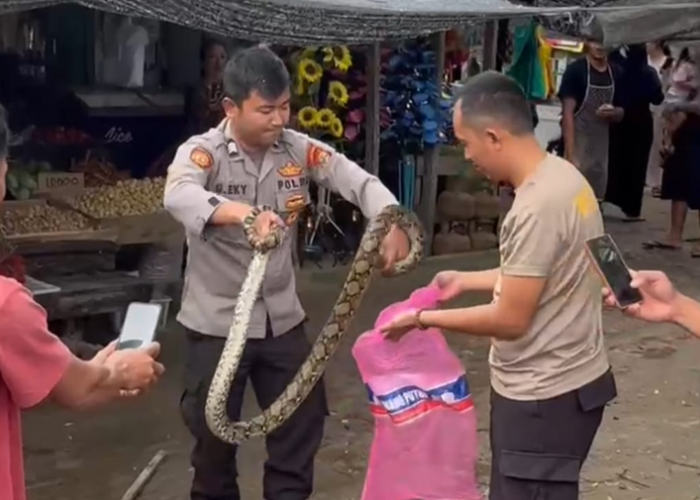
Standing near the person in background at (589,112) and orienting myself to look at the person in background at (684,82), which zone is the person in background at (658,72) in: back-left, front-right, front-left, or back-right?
front-left

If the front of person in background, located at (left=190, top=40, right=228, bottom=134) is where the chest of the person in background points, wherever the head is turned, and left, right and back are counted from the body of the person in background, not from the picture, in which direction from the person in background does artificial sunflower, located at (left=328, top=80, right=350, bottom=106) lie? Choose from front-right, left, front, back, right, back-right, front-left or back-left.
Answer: left

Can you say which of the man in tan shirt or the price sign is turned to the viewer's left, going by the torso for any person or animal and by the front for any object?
the man in tan shirt

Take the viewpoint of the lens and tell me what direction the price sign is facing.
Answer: facing the viewer

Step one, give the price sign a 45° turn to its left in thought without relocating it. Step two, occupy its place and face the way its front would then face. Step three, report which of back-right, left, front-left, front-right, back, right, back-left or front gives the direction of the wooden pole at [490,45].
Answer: left

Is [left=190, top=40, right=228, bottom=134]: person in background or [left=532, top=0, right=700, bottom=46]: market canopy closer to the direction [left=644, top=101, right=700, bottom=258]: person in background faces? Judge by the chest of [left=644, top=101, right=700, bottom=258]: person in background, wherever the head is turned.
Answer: the person in background

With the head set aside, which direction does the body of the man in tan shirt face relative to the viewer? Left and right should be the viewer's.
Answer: facing to the left of the viewer

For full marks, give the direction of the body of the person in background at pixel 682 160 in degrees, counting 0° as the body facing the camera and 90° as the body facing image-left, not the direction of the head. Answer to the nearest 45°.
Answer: approximately 90°

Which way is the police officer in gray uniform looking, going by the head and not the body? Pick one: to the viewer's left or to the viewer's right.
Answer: to the viewer's right

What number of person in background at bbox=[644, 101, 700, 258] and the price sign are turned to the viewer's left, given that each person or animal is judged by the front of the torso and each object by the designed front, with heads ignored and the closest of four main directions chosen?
1

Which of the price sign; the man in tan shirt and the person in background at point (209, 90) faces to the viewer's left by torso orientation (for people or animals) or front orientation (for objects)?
the man in tan shirt

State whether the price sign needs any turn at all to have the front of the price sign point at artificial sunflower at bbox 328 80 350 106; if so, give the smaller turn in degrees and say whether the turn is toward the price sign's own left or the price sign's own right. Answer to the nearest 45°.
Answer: approximately 135° to the price sign's own left

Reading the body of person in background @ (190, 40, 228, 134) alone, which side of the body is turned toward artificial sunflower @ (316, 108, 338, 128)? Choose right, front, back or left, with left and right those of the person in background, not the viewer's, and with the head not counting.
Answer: left

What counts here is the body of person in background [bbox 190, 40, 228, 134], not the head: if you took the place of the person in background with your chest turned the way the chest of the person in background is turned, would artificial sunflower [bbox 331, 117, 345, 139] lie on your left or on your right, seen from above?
on your left
